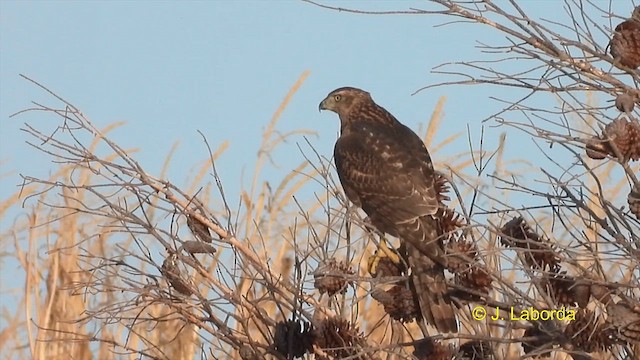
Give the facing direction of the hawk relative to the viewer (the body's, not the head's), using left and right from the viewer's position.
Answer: facing away from the viewer and to the left of the viewer

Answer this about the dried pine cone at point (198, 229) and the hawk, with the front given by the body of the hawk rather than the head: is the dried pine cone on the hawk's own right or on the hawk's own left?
on the hawk's own left
